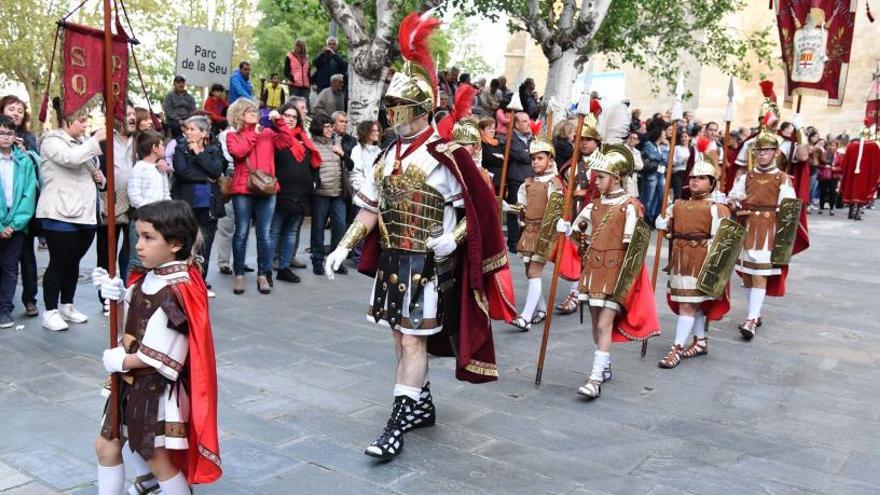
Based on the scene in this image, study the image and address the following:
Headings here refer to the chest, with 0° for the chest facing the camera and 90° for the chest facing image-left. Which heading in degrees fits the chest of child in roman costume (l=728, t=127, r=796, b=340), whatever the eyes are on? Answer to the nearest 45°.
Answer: approximately 45°

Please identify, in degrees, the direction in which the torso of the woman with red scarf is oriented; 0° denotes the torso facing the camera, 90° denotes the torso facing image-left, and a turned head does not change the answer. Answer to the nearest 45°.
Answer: approximately 315°

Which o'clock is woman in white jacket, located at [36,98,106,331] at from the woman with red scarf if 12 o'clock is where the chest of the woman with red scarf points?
The woman in white jacket is roughly at 3 o'clock from the woman with red scarf.

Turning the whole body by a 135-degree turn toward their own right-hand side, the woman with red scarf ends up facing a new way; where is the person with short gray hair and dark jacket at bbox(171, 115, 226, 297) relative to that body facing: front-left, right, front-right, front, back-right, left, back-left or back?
front-left

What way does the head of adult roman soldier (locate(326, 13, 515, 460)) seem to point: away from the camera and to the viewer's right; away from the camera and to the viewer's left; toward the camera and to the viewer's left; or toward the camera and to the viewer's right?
toward the camera and to the viewer's left

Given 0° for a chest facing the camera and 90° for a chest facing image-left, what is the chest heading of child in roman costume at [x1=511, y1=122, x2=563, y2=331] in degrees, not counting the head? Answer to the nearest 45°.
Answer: approximately 45°

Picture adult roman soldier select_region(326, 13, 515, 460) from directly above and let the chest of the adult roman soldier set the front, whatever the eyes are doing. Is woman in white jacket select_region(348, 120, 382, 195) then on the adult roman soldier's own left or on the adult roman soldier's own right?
on the adult roman soldier's own right

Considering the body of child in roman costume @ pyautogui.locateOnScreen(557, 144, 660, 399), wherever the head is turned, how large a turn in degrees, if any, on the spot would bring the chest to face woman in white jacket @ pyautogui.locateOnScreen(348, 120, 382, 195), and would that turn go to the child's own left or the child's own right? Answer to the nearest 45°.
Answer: approximately 90° to the child's own right
